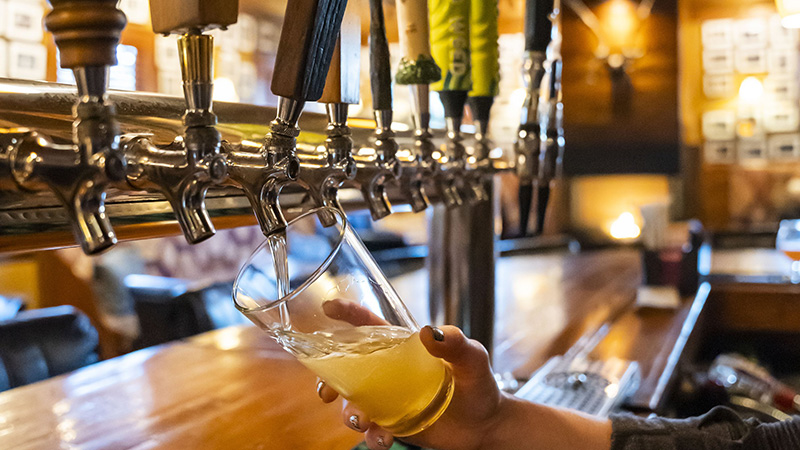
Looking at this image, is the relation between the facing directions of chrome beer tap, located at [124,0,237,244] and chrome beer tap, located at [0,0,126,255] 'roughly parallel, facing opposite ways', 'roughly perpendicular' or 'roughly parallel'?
roughly parallel

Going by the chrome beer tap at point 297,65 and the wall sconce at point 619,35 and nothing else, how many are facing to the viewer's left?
0

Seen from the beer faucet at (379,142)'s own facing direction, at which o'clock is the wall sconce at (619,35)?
The wall sconce is roughly at 8 o'clock from the beer faucet.

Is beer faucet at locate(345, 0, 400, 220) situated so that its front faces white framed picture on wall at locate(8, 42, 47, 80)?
no

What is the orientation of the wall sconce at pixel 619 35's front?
toward the camera

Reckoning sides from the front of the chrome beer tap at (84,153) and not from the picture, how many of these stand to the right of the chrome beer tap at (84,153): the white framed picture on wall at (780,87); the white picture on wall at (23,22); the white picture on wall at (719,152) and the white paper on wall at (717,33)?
0

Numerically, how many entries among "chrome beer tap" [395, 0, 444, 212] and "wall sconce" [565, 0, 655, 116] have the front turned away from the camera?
0

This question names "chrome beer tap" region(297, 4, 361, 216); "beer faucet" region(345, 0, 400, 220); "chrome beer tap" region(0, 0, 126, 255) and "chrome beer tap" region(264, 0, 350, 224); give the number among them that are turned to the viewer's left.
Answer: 0

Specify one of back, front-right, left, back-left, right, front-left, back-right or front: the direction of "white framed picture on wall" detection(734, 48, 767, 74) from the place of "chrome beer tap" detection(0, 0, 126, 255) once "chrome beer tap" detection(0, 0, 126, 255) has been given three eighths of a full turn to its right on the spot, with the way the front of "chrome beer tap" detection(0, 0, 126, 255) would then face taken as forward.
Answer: back-right

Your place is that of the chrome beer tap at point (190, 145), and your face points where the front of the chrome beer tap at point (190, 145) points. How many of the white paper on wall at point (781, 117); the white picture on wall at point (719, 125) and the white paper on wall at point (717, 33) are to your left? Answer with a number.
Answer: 3

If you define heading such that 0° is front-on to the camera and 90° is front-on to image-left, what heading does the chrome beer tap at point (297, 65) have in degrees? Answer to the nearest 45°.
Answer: approximately 315°

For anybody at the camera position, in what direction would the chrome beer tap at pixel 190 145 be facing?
facing the viewer and to the right of the viewer

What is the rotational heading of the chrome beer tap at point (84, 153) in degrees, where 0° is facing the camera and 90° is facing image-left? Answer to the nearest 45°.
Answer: approximately 315°

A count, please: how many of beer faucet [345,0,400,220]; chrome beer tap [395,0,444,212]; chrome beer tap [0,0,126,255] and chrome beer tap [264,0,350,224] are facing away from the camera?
0

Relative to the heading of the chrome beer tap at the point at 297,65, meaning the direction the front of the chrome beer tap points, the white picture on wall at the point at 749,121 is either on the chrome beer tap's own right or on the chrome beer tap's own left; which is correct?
on the chrome beer tap's own left

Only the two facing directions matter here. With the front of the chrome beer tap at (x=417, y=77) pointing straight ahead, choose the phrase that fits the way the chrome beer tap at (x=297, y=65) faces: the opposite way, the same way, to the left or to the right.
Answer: the same way
